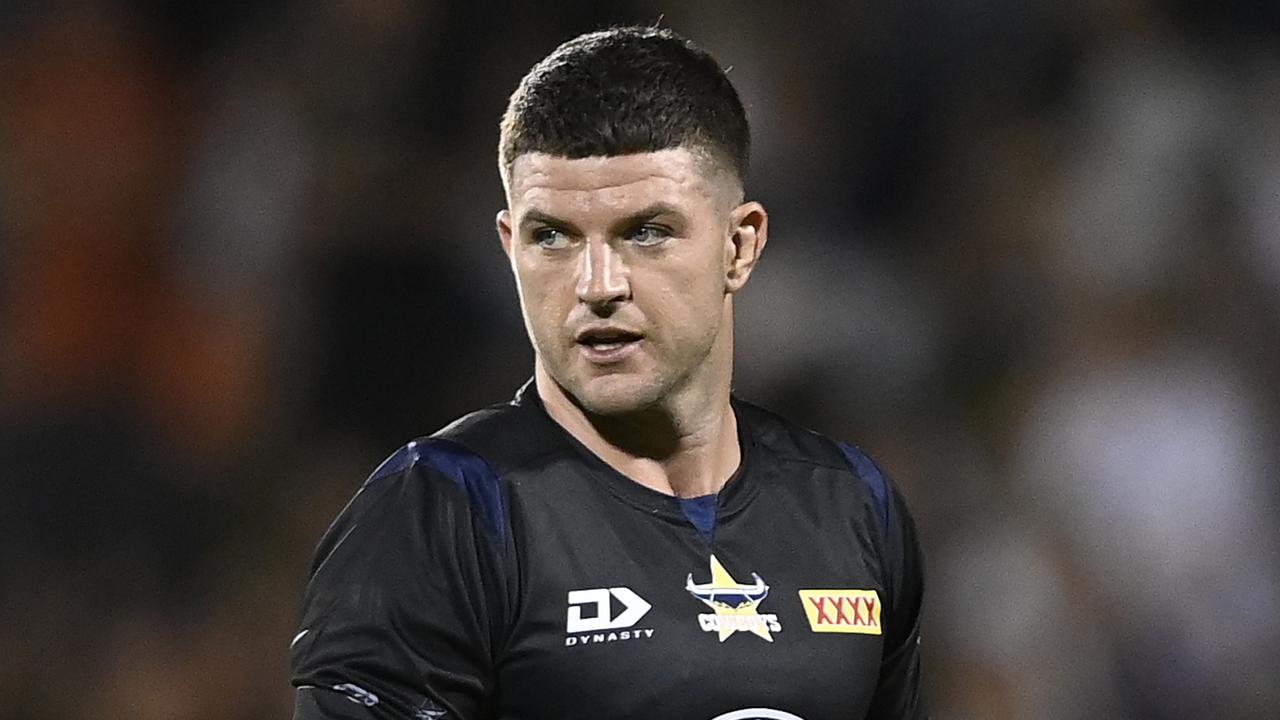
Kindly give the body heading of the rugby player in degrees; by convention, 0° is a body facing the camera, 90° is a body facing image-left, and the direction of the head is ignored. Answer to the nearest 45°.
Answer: approximately 315°

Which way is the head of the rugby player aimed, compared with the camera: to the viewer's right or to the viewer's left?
to the viewer's left
